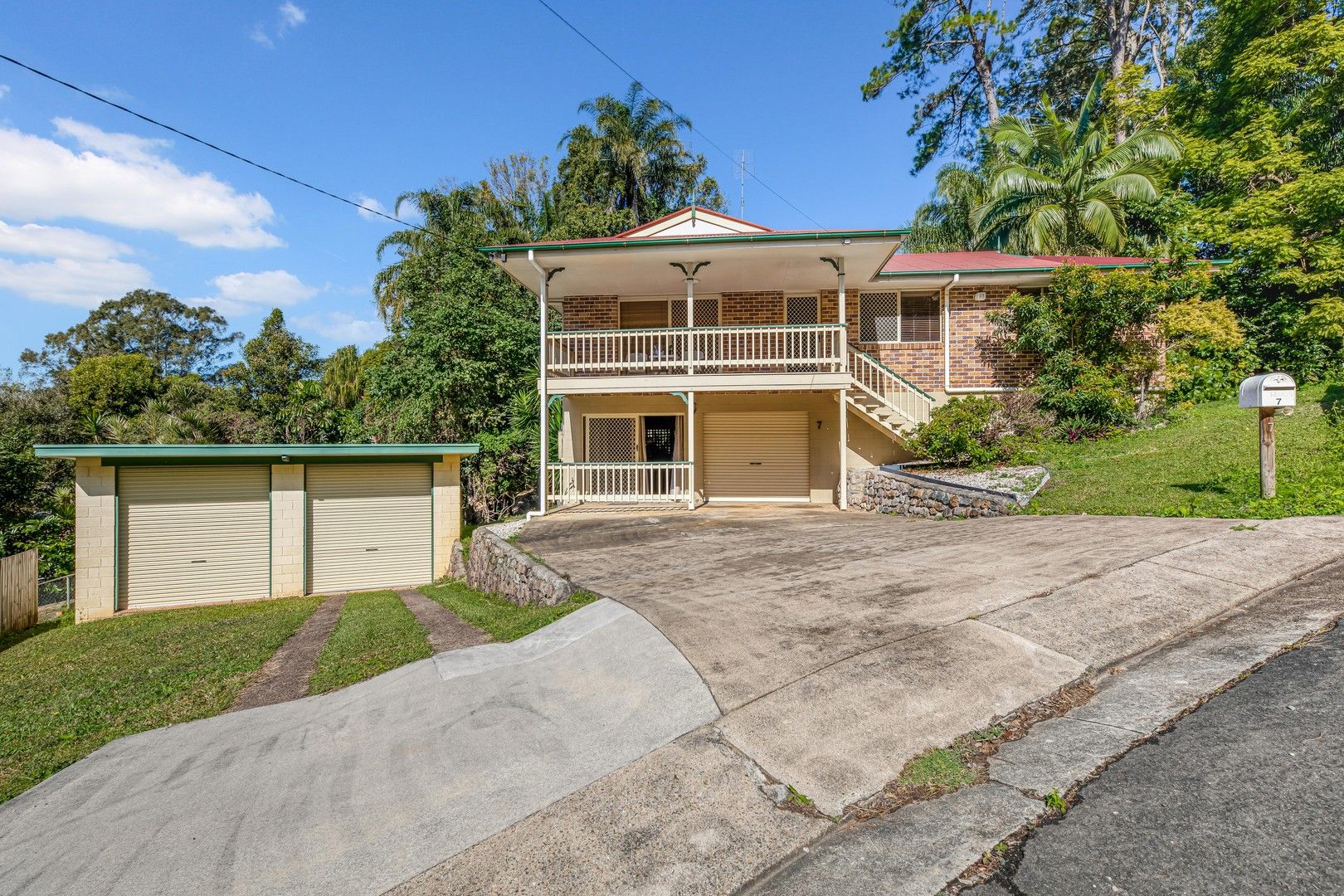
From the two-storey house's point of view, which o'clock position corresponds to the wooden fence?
The wooden fence is roughly at 2 o'clock from the two-storey house.

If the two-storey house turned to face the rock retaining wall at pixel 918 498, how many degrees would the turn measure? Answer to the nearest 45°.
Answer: approximately 45° to its left

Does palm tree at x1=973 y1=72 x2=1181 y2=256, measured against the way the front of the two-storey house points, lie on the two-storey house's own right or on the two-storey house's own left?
on the two-storey house's own left

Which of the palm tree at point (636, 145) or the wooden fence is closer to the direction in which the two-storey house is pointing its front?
the wooden fence

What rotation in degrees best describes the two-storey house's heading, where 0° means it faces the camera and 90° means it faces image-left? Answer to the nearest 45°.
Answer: approximately 0°

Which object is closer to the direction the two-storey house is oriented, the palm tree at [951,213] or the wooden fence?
the wooden fence

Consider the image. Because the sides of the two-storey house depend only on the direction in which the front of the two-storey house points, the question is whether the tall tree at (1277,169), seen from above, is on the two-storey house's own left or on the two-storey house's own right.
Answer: on the two-storey house's own left

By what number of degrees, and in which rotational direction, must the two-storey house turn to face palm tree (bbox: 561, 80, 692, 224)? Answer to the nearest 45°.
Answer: approximately 135° to its right

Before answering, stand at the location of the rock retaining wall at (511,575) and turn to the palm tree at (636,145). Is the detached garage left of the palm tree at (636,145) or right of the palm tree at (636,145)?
left

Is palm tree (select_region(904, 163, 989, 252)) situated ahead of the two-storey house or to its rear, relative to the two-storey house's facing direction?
to the rear

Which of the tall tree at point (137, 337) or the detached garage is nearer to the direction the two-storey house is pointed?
the detached garage

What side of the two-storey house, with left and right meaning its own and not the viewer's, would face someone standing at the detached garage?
right

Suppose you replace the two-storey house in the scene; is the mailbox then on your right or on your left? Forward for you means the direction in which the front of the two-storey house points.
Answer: on your left

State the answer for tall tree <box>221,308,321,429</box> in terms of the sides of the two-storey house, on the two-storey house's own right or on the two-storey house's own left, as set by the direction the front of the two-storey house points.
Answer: on the two-storey house's own right
